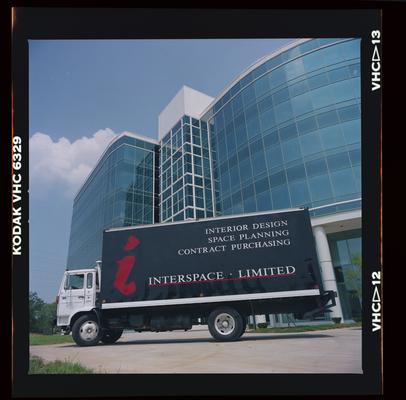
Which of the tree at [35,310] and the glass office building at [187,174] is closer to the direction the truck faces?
the tree

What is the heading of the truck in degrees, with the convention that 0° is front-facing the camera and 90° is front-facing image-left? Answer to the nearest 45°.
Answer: approximately 90°

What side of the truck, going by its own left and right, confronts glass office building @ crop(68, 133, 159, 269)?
right

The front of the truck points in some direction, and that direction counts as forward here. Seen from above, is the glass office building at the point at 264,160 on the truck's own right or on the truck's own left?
on the truck's own right
